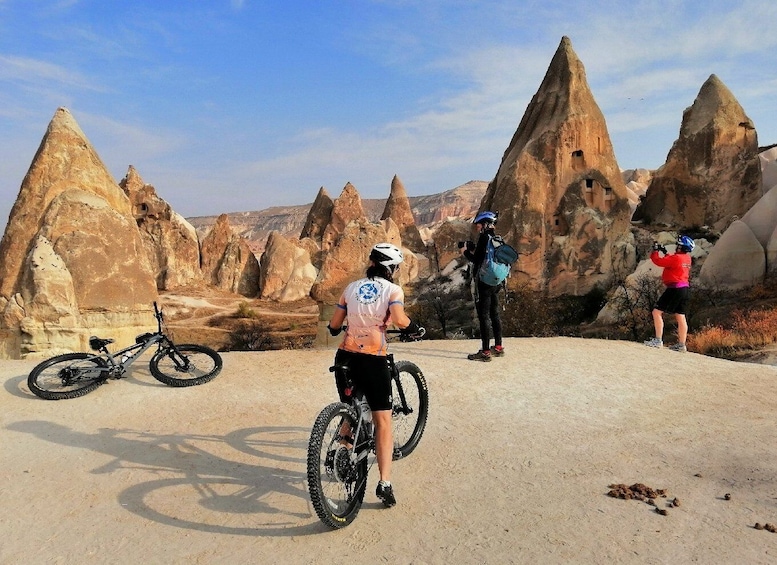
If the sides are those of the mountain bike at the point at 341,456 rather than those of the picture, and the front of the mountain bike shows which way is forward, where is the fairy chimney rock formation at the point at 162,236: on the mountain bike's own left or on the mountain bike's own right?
on the mountain bike's own left

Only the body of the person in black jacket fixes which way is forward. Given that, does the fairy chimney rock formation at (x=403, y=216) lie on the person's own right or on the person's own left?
on the person's own right

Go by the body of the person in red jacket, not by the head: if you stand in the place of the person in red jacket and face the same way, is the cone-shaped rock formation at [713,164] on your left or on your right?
on your right

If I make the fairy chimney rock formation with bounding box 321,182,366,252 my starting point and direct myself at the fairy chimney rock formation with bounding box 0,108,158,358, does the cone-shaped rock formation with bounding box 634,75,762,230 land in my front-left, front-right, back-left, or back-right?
front-left

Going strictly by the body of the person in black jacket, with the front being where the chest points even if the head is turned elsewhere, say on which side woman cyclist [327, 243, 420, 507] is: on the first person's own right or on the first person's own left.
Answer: on the first person's own left

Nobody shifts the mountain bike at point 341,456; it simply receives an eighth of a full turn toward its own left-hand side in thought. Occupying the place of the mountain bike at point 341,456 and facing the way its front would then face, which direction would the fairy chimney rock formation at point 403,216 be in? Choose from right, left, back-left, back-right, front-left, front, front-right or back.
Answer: front

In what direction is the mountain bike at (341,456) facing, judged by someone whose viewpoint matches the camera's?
facing away from the viewer and to the right of the viewer

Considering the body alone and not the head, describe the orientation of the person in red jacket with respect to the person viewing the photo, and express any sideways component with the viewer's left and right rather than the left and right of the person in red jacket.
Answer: facing away from the viewer and to the left of the viewer

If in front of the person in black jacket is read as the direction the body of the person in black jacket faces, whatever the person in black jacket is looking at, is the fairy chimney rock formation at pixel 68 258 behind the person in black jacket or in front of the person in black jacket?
in front

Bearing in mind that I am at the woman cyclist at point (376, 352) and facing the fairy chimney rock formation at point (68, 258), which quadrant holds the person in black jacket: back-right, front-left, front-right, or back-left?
front-right

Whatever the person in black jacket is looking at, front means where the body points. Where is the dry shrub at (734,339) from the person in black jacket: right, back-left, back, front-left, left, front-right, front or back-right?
back-right

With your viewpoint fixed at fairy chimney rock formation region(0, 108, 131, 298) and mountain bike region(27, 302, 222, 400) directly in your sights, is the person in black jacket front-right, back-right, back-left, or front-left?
front-left

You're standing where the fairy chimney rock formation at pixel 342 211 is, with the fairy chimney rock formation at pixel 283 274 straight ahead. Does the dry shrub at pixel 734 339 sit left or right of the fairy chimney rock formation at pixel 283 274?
left

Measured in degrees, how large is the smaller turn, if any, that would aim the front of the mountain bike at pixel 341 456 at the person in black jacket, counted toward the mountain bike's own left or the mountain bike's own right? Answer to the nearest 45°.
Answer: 0° — it already faces them

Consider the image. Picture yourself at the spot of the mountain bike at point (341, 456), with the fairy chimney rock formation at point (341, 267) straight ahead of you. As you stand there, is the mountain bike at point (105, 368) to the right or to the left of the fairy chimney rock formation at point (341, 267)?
left

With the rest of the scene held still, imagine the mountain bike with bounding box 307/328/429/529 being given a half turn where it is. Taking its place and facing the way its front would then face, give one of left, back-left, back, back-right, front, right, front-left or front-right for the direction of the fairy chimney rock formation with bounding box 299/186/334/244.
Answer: back-right

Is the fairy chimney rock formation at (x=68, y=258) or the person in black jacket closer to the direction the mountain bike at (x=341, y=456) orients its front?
the person in black jacket
